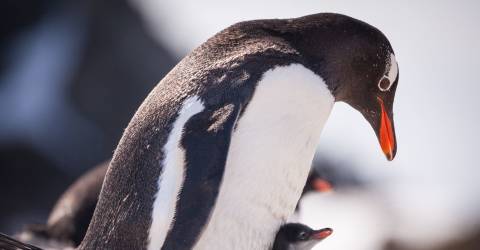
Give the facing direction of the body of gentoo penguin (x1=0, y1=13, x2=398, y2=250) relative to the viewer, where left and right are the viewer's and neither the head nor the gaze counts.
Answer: facing to the right of the viewer

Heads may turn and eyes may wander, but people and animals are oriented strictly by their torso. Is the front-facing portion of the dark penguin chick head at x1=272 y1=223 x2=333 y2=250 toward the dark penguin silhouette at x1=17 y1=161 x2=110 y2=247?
no

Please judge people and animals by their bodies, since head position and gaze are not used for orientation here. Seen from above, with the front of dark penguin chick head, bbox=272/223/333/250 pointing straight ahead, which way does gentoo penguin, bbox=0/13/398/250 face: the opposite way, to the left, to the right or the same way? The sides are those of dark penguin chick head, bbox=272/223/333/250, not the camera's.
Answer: the same way

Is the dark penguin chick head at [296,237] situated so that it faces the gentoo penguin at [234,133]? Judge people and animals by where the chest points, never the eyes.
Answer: no

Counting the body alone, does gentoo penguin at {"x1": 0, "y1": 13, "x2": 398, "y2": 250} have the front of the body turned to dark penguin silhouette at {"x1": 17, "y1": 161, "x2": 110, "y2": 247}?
no

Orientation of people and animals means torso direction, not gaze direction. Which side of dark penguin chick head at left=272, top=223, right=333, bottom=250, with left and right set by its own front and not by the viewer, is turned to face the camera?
right

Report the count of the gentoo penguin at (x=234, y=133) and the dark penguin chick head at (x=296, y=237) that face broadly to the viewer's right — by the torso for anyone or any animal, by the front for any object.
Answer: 2
